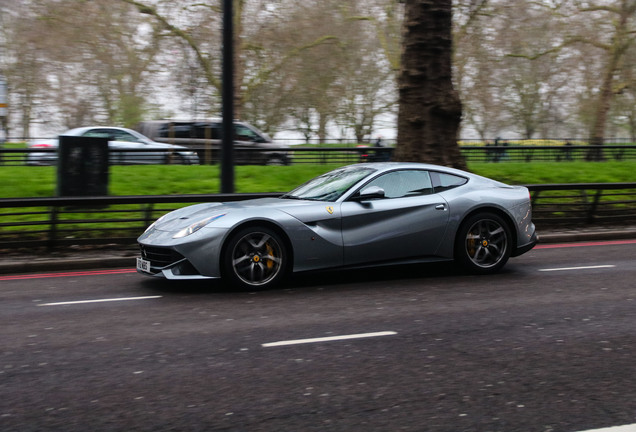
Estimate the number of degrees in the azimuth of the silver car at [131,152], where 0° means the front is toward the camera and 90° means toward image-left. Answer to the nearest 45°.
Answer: approximately 270°

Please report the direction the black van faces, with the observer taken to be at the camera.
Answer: facing to the right of the viewer

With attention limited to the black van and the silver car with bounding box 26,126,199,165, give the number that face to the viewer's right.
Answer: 2

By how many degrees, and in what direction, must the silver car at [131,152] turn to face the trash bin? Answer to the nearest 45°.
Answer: approximately 90° to its right

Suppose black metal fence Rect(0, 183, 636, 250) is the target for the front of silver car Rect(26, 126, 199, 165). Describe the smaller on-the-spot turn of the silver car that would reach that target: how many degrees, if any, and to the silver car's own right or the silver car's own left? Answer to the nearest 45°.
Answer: approximately 90° to the silver car's own right

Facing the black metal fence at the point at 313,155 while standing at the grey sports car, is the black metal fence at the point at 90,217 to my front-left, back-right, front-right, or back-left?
front-left

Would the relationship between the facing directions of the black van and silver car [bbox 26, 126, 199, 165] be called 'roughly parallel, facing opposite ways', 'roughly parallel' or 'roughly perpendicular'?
roughly parallel

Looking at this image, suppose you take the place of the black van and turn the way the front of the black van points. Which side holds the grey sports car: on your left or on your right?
on your right

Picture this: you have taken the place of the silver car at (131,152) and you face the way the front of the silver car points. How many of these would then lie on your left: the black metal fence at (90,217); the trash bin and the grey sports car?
0

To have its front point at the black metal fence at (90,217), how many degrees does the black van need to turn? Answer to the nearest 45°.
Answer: approximately 90° to its right

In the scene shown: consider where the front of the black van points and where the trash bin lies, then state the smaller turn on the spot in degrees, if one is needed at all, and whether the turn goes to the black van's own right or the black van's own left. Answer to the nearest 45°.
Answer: approximately 90° to the black van's own right
